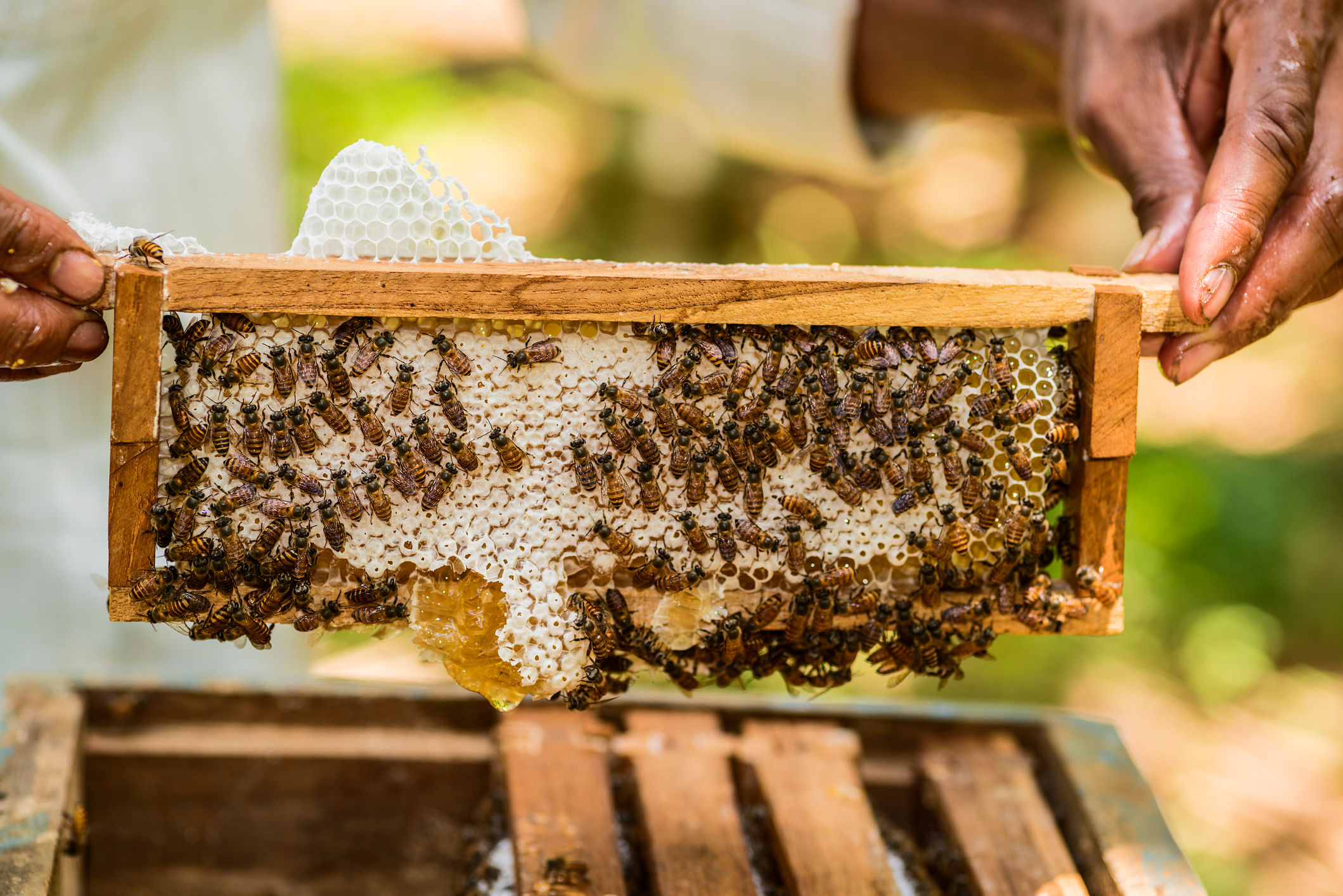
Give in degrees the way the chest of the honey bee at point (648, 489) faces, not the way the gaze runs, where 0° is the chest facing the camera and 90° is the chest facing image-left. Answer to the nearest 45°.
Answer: approximately 180°

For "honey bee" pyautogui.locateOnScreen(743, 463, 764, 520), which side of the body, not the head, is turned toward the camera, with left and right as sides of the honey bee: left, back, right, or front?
back

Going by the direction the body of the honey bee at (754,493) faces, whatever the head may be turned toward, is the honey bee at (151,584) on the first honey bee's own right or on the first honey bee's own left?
on the first honey bee's own left
